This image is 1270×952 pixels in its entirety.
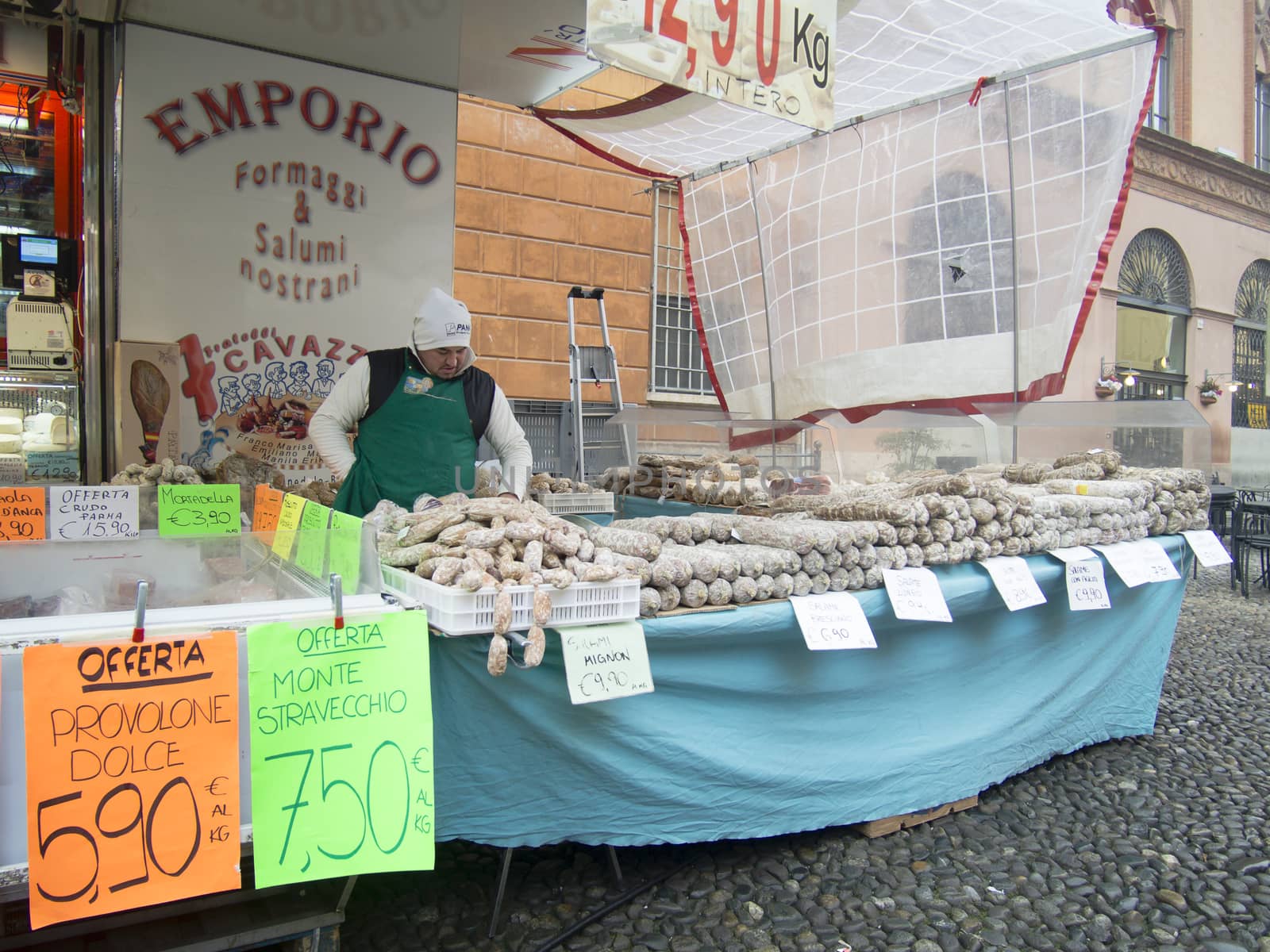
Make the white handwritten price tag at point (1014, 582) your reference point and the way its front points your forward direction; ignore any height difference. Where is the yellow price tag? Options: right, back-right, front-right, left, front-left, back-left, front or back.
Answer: front-right

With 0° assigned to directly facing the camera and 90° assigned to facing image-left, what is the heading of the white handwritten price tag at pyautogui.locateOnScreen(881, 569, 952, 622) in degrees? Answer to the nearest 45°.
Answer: approximately 0°

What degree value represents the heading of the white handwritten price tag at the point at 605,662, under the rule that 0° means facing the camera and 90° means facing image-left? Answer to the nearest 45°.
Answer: approximately 0°

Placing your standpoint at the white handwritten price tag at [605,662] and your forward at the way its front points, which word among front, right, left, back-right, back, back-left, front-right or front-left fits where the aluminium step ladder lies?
back

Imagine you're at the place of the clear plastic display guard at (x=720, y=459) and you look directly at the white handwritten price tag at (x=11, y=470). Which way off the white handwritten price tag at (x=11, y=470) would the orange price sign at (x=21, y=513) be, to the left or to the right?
left

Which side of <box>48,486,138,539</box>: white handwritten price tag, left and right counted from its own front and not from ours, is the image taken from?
front

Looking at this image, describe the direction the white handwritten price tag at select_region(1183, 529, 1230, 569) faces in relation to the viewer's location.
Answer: facing the viewer

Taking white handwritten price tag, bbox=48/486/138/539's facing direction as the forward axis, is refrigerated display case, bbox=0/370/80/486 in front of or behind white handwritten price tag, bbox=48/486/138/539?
behind

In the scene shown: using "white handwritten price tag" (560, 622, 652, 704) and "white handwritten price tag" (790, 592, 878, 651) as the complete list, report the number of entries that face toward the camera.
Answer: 2
